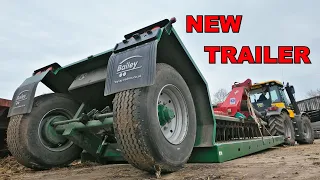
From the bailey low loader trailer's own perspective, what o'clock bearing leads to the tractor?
The tractor is roughly at 12 o'clock from the bailey low loader trailer.

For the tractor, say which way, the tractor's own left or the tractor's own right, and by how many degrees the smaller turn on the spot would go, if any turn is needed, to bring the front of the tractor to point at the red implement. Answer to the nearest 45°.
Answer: approximately 135° to the tractor's own right

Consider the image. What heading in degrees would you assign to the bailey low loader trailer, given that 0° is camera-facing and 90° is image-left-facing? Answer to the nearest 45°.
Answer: approximately 225°
